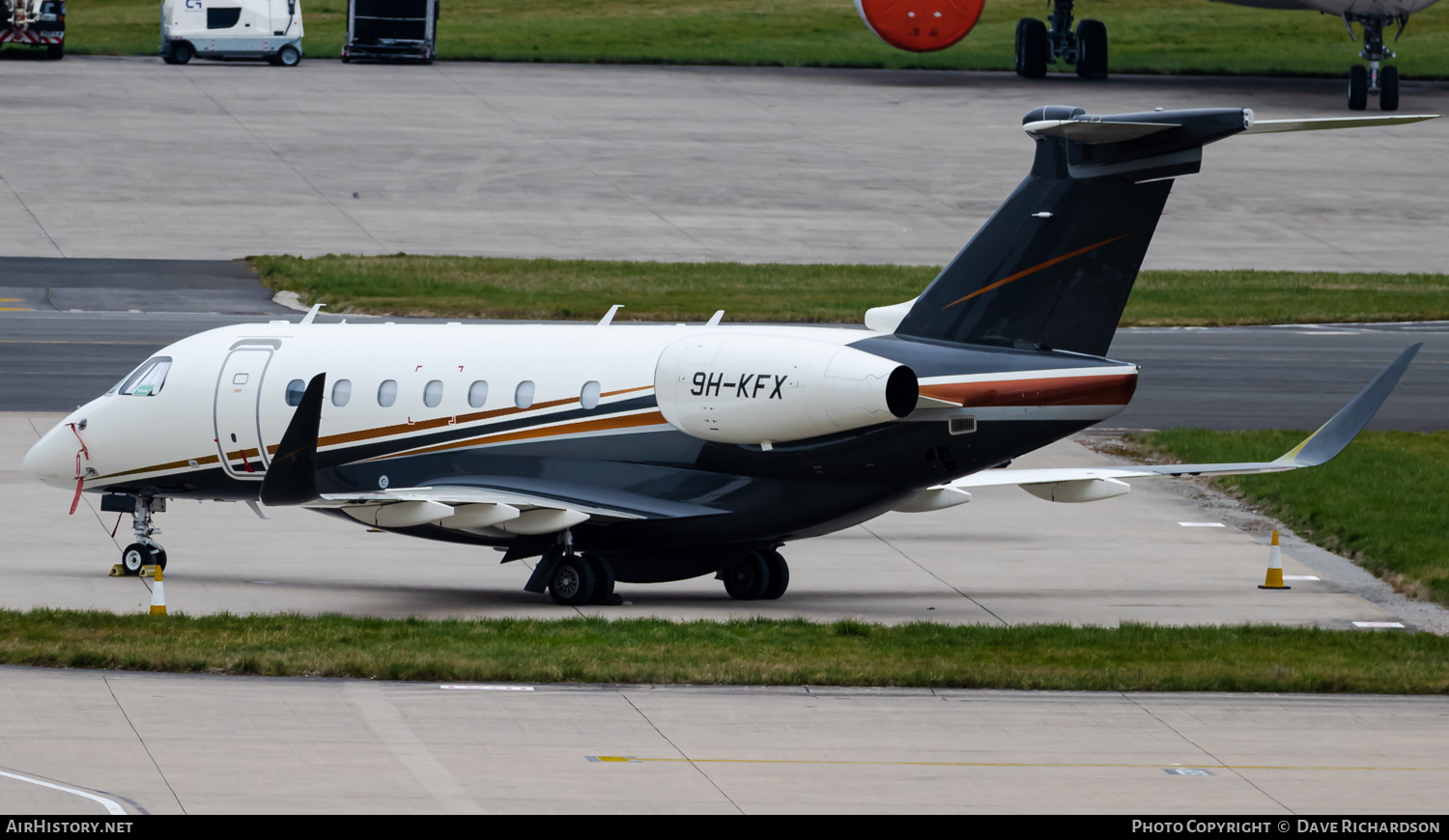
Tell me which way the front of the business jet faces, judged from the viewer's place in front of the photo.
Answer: facing away from the viewer and to the left of the viewer
